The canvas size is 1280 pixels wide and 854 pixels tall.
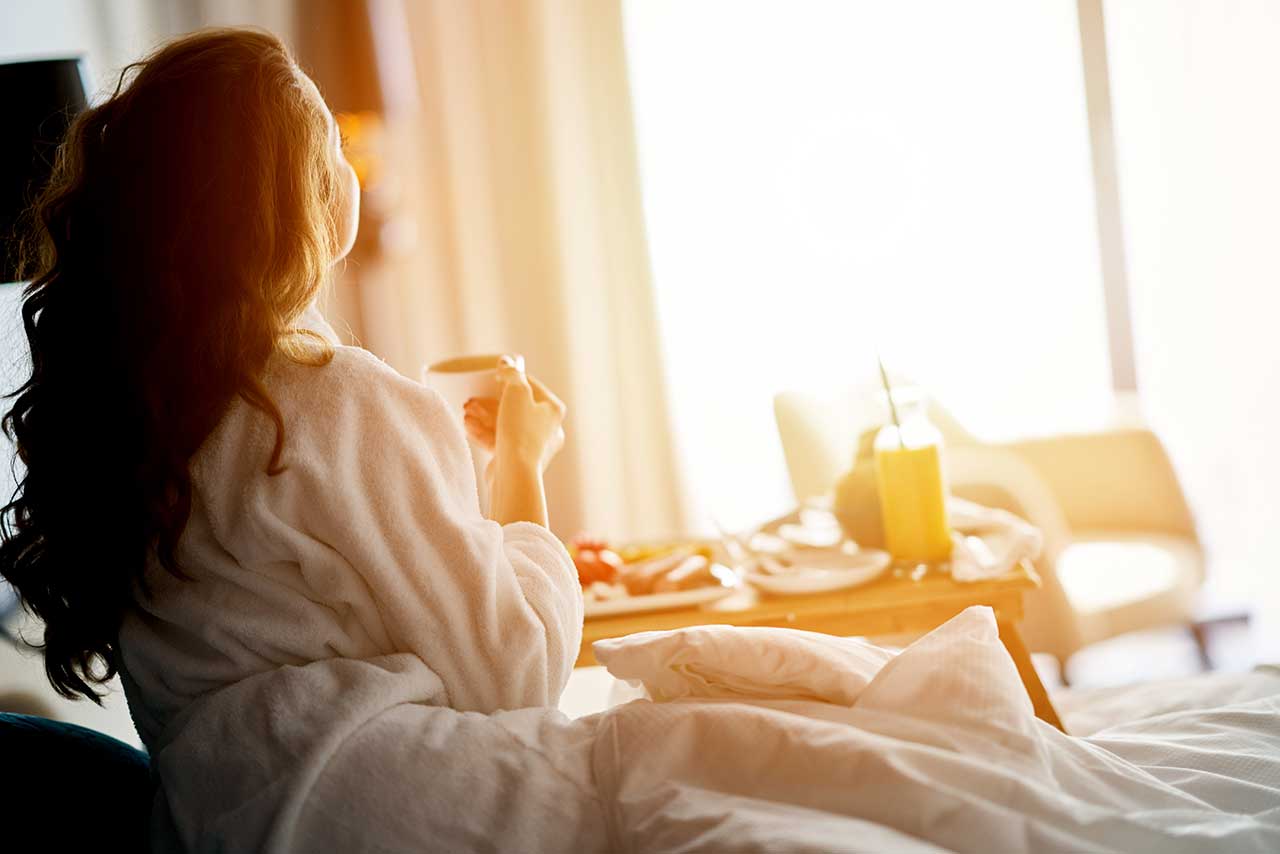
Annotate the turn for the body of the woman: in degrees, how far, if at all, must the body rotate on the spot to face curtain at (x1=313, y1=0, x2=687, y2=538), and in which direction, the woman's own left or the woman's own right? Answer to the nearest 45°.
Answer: approximately 45° to the woman's own left

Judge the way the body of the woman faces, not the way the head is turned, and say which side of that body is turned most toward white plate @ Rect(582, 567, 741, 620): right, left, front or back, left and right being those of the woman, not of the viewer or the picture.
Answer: front

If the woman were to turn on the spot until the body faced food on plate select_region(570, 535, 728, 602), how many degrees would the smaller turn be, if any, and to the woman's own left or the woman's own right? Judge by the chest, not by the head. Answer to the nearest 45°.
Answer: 0° — they already face it

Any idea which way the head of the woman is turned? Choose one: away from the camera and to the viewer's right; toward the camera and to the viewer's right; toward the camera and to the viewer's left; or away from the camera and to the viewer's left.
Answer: away from the camera and to the viewer's right

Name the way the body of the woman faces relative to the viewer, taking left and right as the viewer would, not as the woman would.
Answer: facing away from the viewer and to the right of the viewer

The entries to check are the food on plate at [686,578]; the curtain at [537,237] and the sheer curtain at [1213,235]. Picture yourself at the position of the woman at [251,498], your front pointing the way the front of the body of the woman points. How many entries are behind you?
0

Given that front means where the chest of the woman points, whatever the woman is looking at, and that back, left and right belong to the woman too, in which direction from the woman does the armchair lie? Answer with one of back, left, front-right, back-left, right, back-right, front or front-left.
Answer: front

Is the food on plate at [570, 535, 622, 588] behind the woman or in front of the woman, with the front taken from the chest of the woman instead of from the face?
in front
